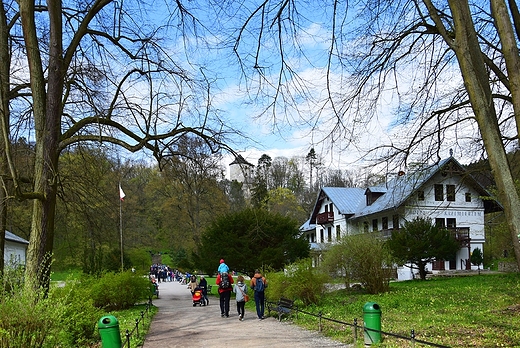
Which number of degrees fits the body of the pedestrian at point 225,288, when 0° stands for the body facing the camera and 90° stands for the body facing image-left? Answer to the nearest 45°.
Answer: approximately 180°

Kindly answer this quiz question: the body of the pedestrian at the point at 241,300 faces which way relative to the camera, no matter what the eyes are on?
away from the camera

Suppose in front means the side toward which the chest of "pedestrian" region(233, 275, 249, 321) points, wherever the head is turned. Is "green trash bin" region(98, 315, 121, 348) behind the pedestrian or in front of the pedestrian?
behind

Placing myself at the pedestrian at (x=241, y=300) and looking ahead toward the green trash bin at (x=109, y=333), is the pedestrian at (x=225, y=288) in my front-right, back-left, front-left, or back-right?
back-right

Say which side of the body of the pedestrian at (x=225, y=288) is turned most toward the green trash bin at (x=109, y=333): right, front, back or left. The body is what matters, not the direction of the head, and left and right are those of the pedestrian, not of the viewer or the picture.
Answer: back
